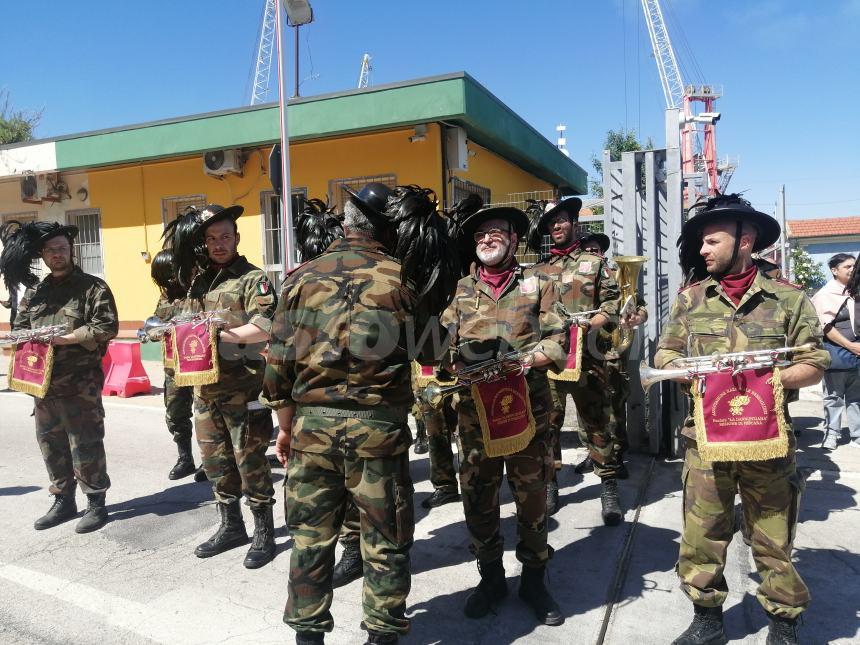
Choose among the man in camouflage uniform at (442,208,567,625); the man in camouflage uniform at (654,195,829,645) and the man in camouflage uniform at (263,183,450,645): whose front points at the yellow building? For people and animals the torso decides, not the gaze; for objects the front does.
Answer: the man in camouflage uniform at (263,183,450,645)

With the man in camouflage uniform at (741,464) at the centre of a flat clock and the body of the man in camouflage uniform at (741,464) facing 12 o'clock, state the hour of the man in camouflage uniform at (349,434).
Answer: the man in camouflage uniform at (349,434) is roughly at 2 o'clock from the man in camouflage uniform at (741,464).

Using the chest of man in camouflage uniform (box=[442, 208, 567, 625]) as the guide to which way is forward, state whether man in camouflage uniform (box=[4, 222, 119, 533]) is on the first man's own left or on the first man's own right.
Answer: on the first man's own right

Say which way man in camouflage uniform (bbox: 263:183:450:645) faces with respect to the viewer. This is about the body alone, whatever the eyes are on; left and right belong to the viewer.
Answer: facing away from the viewer

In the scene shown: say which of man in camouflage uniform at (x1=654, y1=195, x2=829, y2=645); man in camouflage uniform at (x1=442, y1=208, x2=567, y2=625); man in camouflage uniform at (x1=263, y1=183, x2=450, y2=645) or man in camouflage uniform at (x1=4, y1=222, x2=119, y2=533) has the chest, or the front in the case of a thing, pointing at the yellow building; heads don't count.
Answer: man in camouflage uniform at (x1=263, y1=183, x2=450, y2=645)

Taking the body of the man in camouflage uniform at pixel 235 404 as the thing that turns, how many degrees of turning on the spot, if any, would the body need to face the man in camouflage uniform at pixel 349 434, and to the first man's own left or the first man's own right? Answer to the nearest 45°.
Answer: approximately 45° to the first man's own left

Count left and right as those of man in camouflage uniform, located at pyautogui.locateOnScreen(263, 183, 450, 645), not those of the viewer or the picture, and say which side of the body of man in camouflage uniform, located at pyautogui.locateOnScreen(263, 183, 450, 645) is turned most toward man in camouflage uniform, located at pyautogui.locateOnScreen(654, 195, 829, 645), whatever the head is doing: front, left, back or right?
right

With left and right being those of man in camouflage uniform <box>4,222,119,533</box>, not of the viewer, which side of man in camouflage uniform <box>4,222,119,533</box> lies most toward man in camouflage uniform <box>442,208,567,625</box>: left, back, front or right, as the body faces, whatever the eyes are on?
left

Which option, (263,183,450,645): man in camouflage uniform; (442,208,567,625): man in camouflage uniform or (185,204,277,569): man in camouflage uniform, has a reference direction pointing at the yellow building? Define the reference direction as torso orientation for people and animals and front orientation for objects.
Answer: (263,183,450,645): man in camouflage uniform

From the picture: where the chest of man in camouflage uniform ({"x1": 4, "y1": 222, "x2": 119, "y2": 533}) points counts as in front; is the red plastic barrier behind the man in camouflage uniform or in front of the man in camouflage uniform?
behind
